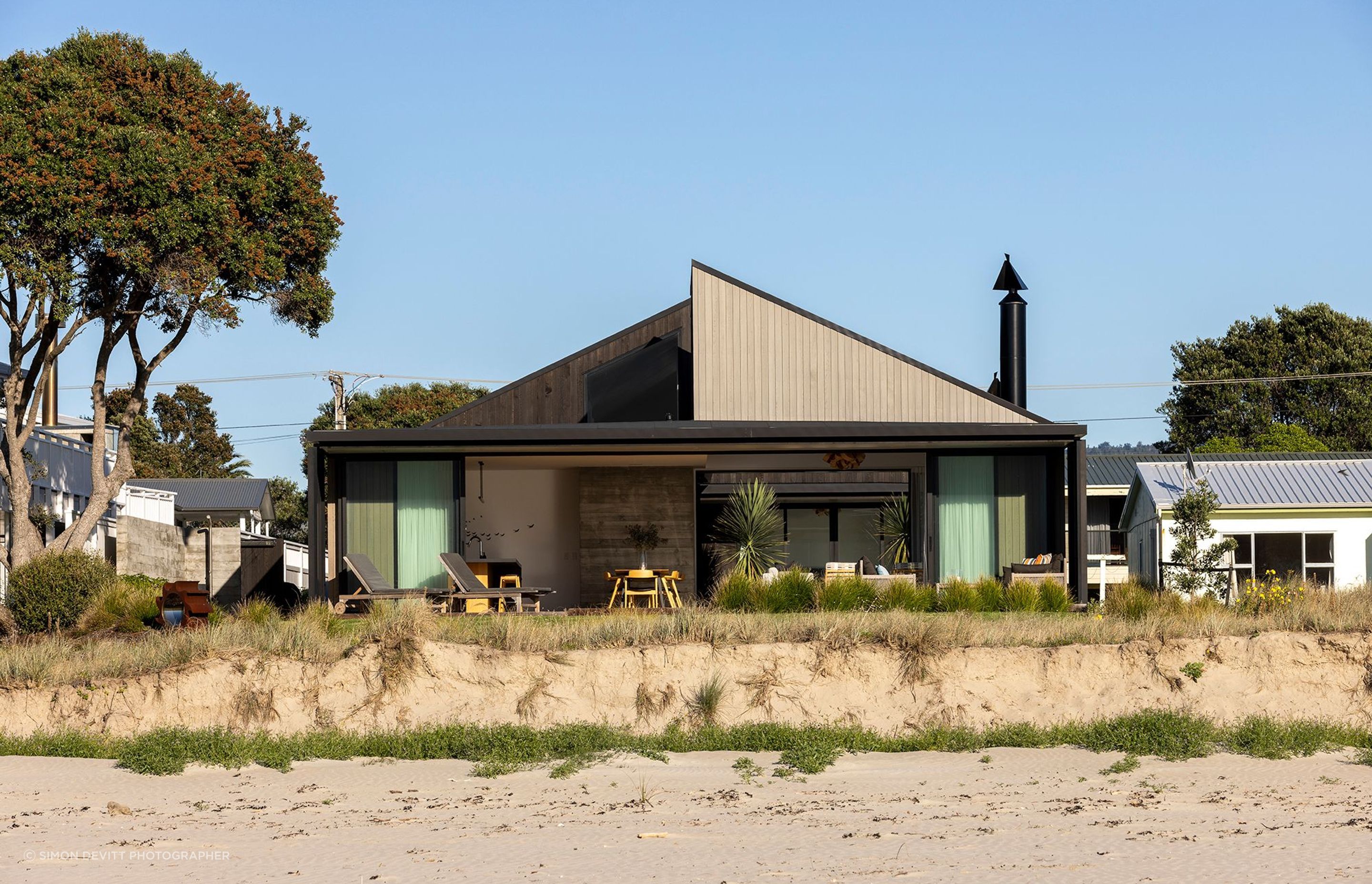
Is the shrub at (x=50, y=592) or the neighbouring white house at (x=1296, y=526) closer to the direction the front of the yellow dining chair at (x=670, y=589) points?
the shrub

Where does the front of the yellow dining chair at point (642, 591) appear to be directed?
away from the camera

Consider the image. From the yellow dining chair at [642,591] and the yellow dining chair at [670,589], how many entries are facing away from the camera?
1

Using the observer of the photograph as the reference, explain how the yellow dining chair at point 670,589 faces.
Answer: facing to the left of the viewer

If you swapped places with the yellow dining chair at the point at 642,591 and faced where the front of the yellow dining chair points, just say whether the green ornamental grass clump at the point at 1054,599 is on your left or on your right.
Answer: on your right

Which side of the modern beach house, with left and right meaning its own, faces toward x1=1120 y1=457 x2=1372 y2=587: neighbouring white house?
left

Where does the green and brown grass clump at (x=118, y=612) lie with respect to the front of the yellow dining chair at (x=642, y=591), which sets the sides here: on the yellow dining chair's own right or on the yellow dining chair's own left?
on the yellow dining chair's own left

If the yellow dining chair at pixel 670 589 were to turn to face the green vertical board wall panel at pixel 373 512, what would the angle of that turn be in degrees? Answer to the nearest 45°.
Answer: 0° — it already faces it

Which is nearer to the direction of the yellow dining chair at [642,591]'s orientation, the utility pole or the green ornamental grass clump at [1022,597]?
the utility pole

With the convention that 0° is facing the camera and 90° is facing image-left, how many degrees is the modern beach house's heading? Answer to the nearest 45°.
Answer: approximately 0°
